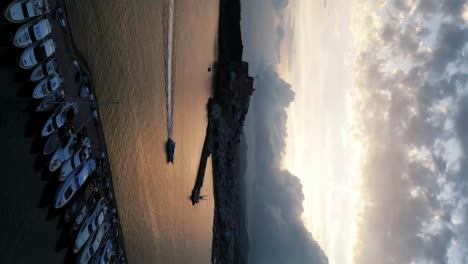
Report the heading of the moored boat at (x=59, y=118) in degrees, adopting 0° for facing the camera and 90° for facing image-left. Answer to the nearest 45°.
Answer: approximately 45°

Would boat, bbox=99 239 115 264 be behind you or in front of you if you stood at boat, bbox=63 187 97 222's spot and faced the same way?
behind

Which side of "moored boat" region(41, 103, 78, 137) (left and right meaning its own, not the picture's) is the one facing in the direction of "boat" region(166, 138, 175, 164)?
back

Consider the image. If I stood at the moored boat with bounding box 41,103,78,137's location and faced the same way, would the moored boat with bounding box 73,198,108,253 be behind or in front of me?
behind

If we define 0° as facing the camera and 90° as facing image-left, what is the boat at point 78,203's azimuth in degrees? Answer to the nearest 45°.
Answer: approximately 45°
